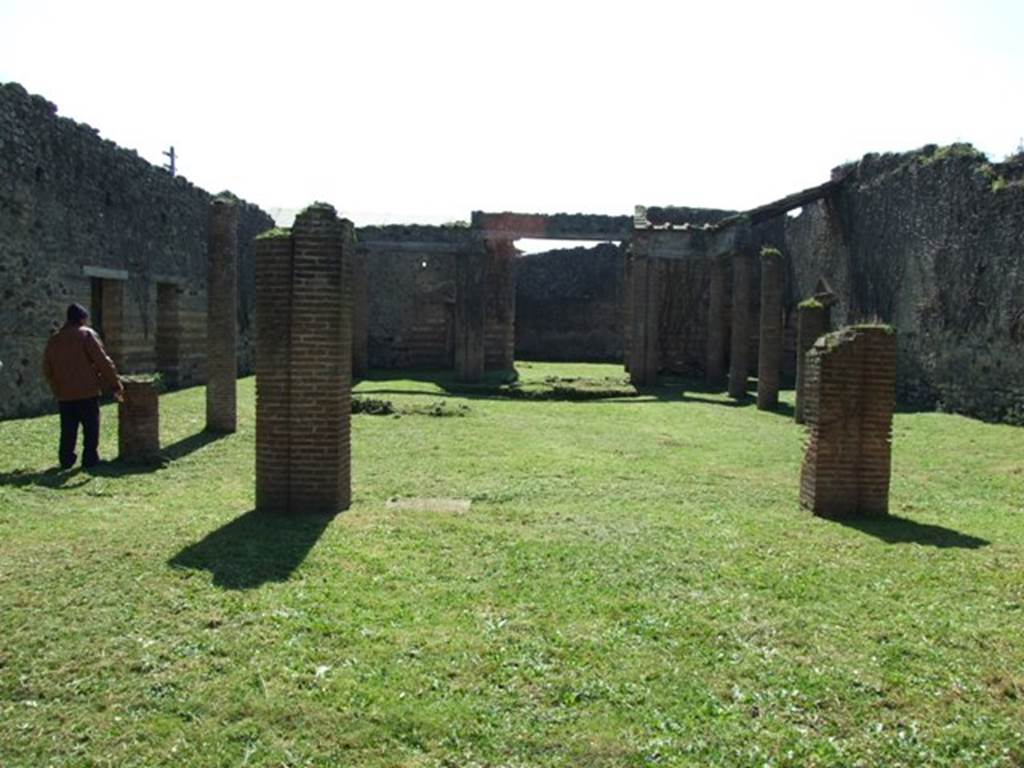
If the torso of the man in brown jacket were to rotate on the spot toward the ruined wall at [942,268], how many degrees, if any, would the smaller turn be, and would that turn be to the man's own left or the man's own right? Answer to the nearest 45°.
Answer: approximately 90° to the man's own right

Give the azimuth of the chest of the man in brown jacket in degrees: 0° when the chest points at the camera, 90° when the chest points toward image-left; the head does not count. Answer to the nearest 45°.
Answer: approximately 180°

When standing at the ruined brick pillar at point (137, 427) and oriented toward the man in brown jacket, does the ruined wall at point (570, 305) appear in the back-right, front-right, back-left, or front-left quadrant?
back-right

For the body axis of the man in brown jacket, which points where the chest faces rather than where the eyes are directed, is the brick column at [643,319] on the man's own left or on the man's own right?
on the man's own right

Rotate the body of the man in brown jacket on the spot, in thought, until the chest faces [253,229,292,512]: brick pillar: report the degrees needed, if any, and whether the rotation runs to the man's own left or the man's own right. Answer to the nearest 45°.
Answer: approximately 135° to the man's own right

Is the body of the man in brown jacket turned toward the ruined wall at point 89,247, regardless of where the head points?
yes
